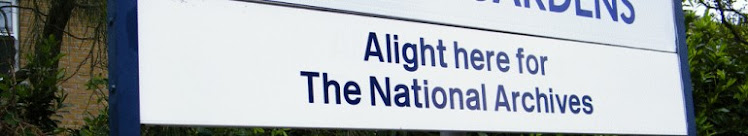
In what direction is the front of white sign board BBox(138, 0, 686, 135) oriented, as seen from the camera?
facing the viewer and to the right of the viewer

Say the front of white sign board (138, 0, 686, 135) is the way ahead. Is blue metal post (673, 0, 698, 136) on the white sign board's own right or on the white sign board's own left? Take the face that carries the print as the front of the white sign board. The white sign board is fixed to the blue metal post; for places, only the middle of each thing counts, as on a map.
on the white sign board's own left
